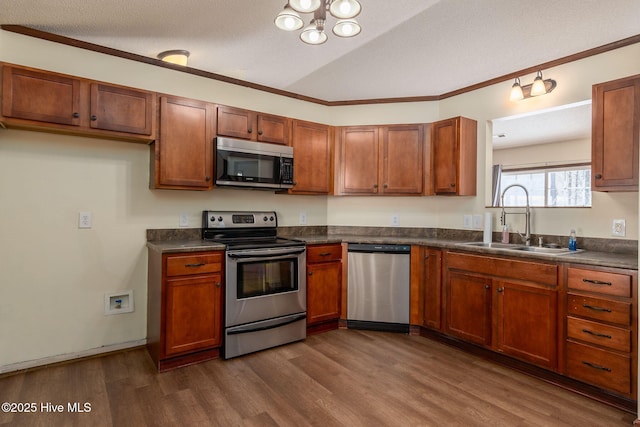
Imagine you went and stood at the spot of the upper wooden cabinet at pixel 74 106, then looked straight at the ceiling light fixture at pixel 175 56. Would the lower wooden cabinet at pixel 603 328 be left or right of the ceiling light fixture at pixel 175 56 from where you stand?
right

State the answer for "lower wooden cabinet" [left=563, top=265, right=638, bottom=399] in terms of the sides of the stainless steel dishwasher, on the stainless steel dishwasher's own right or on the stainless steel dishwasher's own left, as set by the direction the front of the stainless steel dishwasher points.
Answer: on the stainless steel dishwasher's own left

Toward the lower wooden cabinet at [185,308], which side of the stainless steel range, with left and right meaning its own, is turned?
right

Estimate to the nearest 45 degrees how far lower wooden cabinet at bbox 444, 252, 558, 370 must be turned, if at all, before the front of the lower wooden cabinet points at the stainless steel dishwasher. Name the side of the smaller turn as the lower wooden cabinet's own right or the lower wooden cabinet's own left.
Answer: approximately 45° to the lower wooden cabinet's own right

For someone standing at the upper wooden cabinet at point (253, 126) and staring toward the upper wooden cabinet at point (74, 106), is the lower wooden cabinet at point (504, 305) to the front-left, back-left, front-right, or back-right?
back-left

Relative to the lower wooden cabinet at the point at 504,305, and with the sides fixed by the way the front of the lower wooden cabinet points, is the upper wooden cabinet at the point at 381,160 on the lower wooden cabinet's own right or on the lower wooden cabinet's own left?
on the lower wooden cabinet's own right

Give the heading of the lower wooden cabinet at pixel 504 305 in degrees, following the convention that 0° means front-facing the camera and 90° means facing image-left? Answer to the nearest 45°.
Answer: approximately 45°

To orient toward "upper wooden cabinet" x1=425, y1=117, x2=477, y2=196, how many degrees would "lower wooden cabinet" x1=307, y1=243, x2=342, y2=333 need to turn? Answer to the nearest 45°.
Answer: approximately 45° to its left

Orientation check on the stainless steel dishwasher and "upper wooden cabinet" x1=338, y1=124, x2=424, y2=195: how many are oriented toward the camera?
2

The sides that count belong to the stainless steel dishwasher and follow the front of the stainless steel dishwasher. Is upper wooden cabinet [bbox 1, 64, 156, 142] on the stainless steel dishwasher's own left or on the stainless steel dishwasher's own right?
on the stainless steel dishwasher's own right

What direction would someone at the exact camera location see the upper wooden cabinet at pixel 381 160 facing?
facing the viewer

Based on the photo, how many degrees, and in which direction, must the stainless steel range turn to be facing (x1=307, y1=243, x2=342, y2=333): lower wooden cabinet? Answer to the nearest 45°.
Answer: approximately 90° to its left

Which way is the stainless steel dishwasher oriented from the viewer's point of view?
toward the camera
